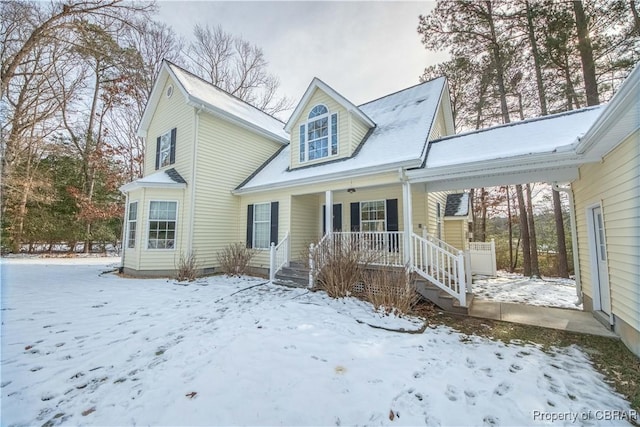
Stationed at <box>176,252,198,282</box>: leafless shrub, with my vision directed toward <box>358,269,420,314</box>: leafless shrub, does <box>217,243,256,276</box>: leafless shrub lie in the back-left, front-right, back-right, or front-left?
front-left

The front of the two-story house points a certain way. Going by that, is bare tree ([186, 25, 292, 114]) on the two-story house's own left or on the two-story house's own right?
on the two-story house's own right

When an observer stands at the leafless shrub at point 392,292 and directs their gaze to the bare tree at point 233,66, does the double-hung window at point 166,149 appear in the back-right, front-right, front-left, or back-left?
front-left

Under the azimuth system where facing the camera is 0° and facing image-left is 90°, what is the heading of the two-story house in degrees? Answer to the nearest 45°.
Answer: approximately 45°

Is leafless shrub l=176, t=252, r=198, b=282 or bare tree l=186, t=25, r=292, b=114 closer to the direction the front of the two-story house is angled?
the leafless shrub

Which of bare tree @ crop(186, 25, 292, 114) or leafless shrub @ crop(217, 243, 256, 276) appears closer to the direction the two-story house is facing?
the leafless shrub

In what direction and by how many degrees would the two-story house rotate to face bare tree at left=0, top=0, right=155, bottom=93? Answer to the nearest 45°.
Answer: approximately 45° to its right

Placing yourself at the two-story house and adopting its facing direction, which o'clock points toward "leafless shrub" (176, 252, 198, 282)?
The leafless shrub is roughly at 1 o'clock from the two-story house.

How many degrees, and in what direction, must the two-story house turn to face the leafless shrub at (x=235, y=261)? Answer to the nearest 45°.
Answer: approximately 45° to its right
